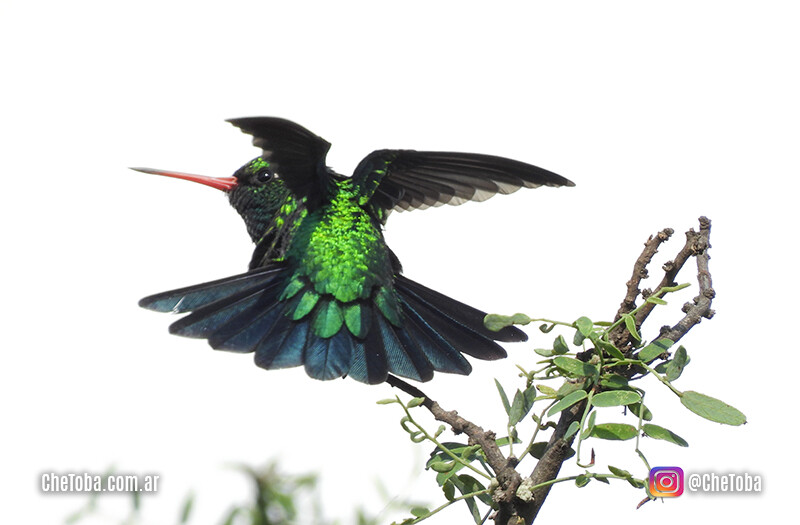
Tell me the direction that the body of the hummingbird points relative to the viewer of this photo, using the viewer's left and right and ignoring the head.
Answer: facing away from the viewer and to the left of the viewer
